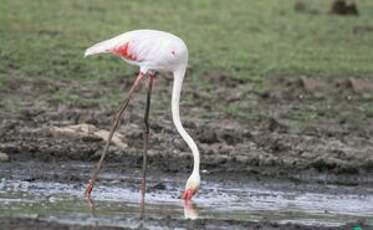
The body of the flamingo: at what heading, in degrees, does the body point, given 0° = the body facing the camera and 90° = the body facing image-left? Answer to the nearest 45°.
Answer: approximately 270°

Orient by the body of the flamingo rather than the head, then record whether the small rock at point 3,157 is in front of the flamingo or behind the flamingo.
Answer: behind
